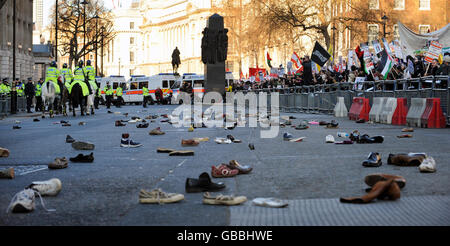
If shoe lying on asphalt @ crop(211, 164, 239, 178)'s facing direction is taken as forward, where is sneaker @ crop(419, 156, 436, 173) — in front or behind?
in front

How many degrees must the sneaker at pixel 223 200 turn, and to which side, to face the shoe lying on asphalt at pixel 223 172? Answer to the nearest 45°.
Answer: approximately 90° to its left

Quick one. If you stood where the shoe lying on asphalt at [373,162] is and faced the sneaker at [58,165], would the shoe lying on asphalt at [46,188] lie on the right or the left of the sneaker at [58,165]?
left

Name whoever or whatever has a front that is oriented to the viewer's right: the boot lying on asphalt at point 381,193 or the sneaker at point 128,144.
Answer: the sneaker

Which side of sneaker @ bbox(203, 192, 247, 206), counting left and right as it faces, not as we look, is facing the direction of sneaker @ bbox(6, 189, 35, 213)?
back

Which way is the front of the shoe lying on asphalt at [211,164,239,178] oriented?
to the viewer's right

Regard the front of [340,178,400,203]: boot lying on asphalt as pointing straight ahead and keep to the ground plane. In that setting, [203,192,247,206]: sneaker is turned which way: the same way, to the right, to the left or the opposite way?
the opposite way

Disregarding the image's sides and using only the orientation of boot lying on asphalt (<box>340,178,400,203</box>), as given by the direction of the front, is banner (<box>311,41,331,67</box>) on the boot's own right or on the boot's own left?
on the boot's own right

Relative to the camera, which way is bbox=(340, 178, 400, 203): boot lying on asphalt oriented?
to the viewer's left

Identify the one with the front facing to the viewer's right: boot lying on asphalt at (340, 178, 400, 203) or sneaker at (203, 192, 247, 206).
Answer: the sneaker

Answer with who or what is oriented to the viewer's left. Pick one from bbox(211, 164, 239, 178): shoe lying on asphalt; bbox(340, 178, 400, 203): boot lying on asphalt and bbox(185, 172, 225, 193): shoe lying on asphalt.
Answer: bbox(340, 178, 400, 203): boot lying on asphalt

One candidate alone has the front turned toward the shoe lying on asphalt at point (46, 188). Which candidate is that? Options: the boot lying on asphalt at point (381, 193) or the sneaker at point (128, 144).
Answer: the boot lying on asphalt at point (381, 193)
